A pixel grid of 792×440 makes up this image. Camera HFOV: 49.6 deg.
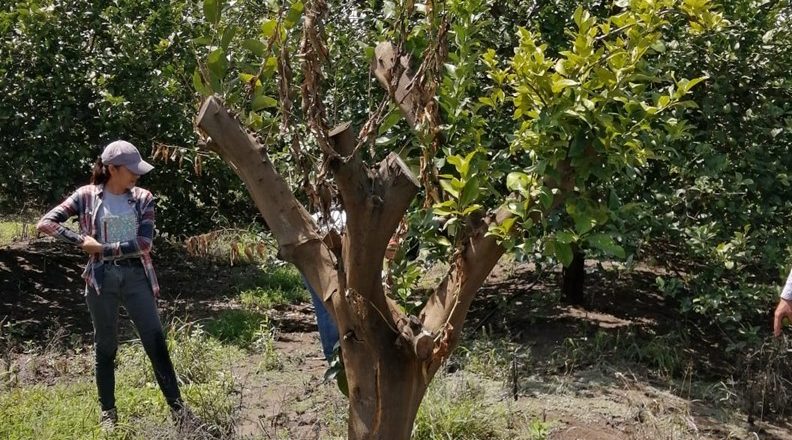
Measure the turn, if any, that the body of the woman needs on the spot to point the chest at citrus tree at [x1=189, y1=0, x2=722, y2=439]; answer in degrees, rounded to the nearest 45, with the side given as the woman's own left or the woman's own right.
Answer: approximately 45° to the woman's own left

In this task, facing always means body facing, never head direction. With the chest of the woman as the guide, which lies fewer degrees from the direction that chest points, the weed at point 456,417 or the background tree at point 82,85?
the weed

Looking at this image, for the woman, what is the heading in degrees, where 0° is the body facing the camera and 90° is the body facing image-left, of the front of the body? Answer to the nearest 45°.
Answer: approximately 0°

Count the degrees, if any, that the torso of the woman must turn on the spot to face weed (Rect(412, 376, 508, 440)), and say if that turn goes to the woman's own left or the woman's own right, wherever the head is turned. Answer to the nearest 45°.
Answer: approximately 90° to the woman's own left

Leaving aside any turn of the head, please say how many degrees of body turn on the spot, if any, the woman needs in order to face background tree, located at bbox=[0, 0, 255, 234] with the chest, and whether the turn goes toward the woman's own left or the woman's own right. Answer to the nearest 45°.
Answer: approximately 180°

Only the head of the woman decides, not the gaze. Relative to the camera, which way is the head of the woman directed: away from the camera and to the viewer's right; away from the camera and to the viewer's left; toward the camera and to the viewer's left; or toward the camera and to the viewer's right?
toward the camera and to the viewer's right

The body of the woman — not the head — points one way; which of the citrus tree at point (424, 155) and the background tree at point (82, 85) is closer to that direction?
the citrus tree
